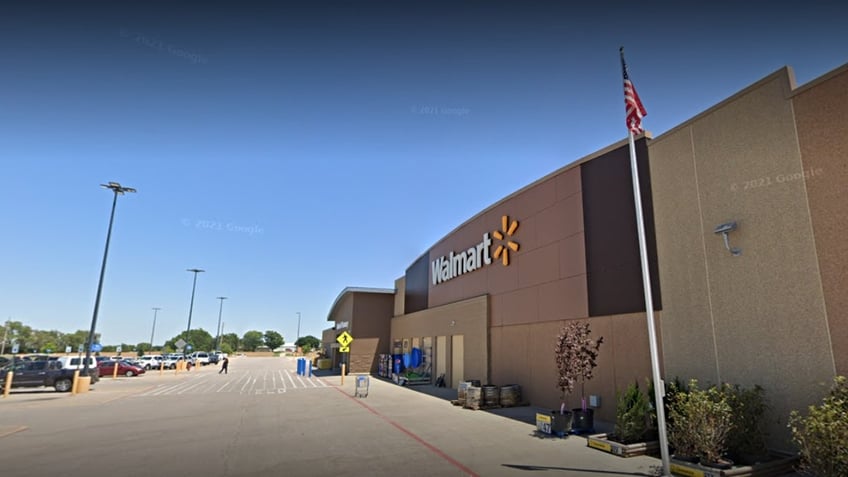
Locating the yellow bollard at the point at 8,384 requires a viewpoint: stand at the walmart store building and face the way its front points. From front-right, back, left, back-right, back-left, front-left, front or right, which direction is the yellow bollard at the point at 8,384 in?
front-right

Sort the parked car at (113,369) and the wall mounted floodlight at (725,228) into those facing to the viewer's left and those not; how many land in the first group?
1

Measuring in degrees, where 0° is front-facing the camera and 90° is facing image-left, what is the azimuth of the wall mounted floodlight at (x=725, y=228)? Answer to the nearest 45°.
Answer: approximately 90°

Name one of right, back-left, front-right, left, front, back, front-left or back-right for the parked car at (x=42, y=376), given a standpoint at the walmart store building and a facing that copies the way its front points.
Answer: front-right

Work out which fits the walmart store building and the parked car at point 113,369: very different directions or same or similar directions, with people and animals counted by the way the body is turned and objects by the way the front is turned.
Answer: very different directions

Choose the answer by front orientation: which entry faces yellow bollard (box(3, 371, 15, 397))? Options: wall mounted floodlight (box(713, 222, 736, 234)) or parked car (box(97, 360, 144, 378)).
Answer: the wall mounted floodlight

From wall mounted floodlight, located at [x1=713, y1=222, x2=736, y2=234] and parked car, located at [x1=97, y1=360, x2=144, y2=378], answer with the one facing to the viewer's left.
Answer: the wall mounted floodlight

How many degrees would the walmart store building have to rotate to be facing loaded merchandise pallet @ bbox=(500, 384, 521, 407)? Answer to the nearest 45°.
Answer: approximately 90° to its right

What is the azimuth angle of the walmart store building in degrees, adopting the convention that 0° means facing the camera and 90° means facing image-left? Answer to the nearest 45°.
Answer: approximately 45°

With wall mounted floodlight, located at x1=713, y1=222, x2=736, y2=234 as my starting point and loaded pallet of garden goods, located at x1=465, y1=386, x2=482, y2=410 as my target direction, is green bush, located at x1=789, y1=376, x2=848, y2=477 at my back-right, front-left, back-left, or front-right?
back-left

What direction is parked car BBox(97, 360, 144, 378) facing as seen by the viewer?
to the viewer's right

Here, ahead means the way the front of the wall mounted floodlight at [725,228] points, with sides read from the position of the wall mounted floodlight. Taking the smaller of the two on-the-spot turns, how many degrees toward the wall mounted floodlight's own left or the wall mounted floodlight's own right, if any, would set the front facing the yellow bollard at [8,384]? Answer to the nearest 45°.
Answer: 0° — it already faces it

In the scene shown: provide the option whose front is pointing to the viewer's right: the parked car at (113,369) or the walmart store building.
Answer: the parked car

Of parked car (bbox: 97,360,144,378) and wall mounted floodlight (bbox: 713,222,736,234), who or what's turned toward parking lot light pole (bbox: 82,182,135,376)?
the wall mounted floodlight
